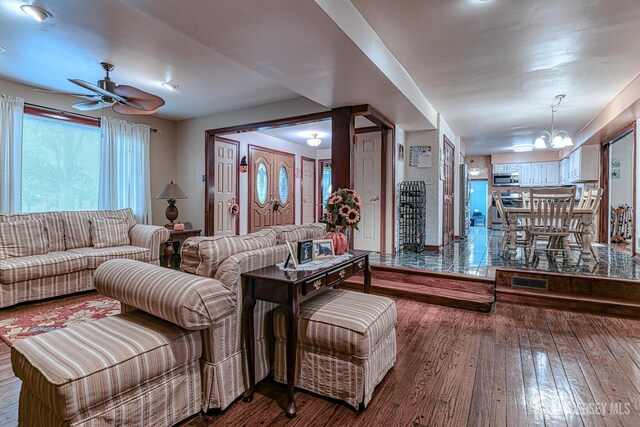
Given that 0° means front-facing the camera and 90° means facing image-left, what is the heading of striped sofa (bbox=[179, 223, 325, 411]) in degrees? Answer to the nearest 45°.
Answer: approximately 135°

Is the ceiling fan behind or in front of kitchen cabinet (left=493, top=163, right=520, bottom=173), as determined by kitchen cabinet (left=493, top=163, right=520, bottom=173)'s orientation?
in front

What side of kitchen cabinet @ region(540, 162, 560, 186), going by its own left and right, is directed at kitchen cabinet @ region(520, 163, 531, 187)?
right

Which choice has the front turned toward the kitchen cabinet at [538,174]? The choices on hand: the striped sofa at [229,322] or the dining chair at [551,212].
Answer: the dining chair

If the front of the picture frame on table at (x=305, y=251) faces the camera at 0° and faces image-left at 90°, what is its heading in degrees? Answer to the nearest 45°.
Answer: approximately 315°

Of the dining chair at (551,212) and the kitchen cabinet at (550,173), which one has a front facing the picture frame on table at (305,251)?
the kitchen cabinet

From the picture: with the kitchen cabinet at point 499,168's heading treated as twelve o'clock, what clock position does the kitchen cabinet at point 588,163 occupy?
the kitchen cabinet at point 588,163 is roughly at 11 o'clock from the kitchen cabinet at point 499,168.

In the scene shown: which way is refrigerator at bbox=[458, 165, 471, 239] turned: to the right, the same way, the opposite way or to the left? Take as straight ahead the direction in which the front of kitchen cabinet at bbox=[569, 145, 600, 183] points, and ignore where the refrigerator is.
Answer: the opposite way

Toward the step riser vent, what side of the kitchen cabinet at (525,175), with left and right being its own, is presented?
front

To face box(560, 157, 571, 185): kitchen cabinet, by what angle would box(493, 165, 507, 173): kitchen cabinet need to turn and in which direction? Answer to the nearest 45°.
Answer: approximately 45° to its left

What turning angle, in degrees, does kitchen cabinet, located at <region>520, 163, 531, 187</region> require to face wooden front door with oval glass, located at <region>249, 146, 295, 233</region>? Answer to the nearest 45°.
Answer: approximately 45° to its right

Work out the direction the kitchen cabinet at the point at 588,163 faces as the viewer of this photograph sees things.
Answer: facing to the left of the viewer

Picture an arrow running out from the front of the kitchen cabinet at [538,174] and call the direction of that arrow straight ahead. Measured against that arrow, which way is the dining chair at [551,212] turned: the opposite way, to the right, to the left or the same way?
the opposite way

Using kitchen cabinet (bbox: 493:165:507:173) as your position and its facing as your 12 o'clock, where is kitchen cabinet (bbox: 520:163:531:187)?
kitchen cabinet (bbox: 520:163:531:187) is roughly at 9 o'clock from kitchen cabinet (bbox: 493:165:507:173).

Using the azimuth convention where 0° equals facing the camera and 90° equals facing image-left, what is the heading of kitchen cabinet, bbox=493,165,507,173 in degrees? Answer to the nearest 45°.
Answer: approximately 0°

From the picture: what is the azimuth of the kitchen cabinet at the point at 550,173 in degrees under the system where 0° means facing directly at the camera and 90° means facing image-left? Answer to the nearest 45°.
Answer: approximately 0°

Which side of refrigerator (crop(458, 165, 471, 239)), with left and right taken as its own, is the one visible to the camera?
right
